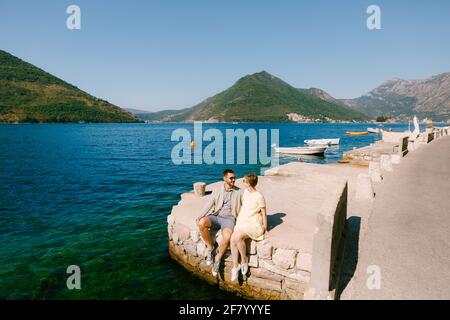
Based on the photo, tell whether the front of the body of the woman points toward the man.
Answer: no

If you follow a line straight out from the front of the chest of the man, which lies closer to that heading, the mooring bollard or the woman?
the woman

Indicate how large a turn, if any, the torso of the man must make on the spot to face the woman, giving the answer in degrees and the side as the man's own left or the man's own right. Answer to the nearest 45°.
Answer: approximately 45° to the man's own left

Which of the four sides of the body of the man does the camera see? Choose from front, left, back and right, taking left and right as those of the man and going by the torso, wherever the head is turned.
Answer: front

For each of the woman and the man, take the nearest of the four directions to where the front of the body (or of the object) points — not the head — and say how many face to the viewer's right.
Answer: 0

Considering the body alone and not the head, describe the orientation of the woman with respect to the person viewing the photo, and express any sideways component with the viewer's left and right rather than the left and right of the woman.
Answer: facing the viewer and to the left of the viewer

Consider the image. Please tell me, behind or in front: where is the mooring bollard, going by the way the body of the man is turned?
behind
